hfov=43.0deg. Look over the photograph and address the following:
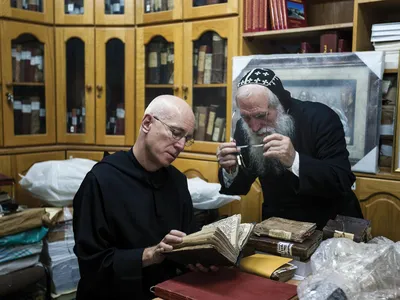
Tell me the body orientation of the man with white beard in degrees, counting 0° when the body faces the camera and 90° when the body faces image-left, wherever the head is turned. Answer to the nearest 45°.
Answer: approximately 45°

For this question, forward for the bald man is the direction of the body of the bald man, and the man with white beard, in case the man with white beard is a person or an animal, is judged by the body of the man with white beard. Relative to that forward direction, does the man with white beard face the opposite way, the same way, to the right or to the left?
to the right

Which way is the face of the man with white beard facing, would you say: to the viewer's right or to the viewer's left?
to the viewer's left

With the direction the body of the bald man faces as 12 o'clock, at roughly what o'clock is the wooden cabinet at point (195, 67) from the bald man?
The wooden cabinet is roughly at 8 o'clock from the bald man.

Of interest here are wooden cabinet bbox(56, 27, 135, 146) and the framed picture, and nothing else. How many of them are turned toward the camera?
2

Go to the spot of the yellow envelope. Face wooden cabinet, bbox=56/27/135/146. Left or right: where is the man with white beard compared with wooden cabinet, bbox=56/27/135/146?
right

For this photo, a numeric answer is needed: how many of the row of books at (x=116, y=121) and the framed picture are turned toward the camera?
2

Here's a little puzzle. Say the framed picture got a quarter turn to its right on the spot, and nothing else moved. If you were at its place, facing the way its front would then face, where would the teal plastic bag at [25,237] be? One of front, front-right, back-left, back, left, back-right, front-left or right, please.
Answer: front
